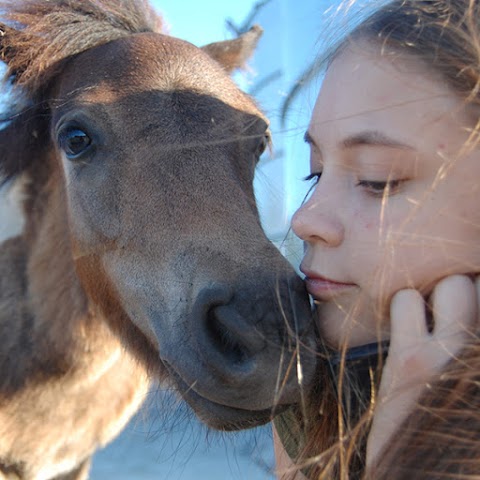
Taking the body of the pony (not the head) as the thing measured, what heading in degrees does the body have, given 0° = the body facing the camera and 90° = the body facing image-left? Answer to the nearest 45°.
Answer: approximately 315°

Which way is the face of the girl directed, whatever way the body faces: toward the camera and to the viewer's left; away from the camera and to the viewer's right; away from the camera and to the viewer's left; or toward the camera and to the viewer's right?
toward the camera and to the viewer's left
